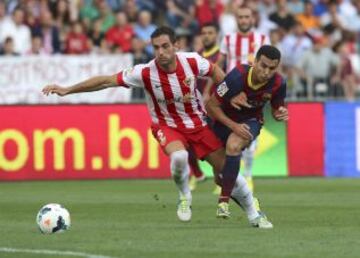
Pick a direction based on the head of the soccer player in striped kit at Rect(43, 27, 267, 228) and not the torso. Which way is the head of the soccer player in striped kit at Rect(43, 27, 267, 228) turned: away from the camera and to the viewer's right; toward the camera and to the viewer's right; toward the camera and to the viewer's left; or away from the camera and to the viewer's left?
toward the camera and to the viewer's left

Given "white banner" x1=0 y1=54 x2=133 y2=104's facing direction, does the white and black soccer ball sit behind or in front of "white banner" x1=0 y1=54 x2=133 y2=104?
in front

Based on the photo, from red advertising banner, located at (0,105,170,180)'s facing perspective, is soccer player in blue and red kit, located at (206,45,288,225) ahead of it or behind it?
ahead

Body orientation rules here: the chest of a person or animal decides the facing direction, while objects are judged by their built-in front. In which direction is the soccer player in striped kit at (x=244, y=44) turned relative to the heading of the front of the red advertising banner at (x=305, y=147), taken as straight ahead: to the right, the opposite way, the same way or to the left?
the same way

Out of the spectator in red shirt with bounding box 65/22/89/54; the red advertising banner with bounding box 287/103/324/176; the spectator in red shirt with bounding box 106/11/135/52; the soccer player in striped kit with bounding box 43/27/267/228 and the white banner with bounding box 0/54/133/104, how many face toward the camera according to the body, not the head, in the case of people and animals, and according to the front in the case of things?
5

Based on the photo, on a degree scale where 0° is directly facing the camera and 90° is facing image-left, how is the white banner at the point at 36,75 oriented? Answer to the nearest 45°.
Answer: approximately 0°

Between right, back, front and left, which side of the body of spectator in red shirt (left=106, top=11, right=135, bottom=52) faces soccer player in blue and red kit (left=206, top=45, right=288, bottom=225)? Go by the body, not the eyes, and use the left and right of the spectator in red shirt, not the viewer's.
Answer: front

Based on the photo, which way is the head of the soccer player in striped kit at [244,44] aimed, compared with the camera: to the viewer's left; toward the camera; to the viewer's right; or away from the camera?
toward the camera

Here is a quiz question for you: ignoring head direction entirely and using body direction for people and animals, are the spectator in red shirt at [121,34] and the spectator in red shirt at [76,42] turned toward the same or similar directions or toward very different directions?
same or similar directions

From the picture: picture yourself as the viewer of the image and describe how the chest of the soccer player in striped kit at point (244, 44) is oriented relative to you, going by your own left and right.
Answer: facing the viewer

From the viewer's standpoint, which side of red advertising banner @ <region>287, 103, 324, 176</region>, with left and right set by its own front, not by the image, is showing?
front

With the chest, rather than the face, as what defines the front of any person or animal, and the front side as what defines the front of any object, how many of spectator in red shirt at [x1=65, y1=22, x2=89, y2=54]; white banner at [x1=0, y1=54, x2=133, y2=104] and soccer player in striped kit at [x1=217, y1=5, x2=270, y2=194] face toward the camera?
3

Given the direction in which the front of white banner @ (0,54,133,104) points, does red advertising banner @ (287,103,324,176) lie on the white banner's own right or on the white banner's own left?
on the white banner's own left

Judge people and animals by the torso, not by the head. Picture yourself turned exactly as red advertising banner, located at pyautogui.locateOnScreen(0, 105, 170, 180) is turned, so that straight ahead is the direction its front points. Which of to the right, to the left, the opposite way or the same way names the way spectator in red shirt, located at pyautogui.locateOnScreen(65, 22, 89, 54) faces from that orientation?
the same way

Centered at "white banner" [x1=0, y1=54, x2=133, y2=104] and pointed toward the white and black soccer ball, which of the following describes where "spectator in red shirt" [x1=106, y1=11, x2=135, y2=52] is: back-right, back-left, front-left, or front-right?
back-left

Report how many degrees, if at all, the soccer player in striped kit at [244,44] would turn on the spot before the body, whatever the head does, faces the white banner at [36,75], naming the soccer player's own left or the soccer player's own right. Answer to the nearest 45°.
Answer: approximately 135° to the soccer player's own right

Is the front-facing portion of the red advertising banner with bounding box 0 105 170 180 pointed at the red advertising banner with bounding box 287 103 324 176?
no

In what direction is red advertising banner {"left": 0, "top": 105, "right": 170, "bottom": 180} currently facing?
toward the camera
